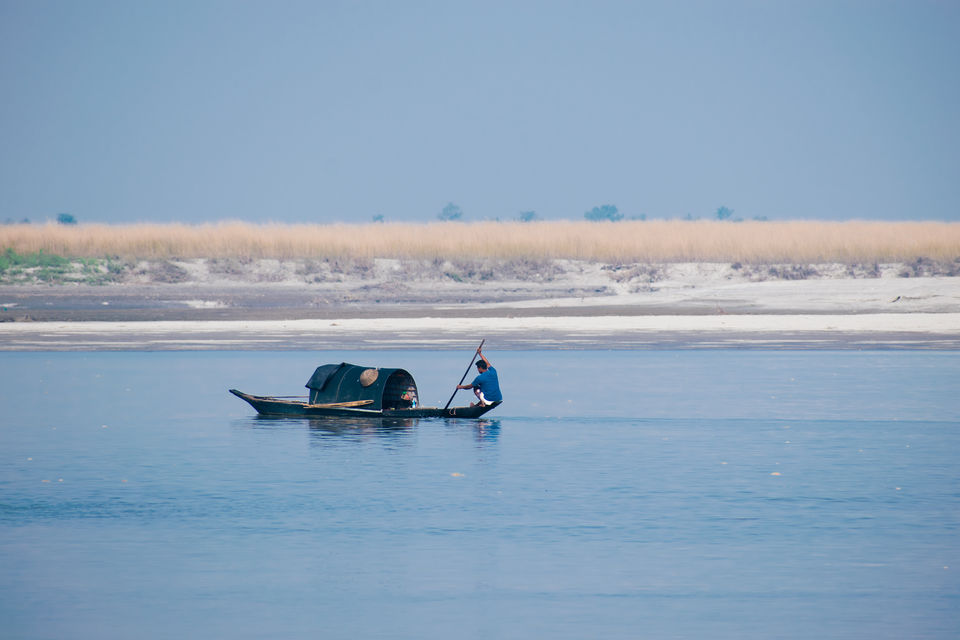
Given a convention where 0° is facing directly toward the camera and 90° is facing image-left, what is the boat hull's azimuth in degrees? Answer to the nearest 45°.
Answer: approximately 90°
